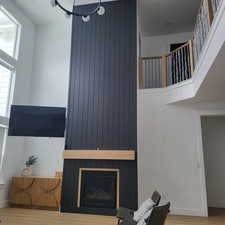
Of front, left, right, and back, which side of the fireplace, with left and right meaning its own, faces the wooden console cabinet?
right

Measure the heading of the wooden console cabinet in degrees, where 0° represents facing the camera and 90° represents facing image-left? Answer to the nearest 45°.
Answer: approximately 0°

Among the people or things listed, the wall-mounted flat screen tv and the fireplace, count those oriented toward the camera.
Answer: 2

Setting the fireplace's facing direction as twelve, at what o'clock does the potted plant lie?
The potted plant is roughly at 4 o'clock from the fireplace.

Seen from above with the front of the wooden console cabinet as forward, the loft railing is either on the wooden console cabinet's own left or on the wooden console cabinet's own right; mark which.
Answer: on the wooden console cabinet's own left

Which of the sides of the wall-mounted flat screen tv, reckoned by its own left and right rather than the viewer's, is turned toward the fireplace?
left

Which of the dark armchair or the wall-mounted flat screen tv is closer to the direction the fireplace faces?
the dark armchair
